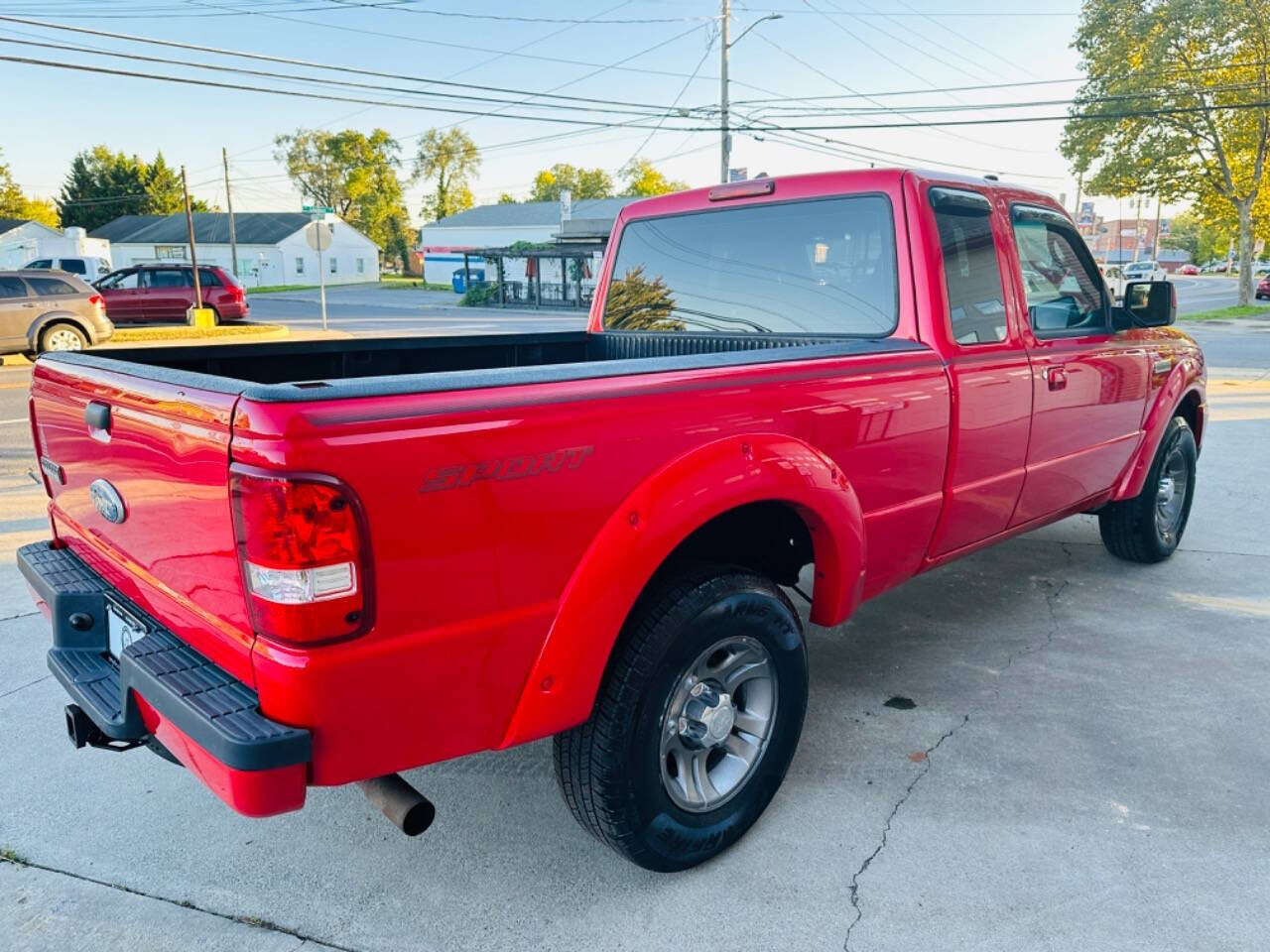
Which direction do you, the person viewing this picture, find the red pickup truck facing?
facing away from the viewer and to the right of the viewer

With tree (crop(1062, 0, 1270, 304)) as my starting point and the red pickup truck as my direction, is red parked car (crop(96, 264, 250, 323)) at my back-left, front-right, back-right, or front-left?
front-right

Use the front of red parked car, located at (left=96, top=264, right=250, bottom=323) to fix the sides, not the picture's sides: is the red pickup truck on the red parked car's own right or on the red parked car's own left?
on the red parked car's own left

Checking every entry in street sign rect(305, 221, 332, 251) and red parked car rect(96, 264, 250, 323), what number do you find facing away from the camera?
1

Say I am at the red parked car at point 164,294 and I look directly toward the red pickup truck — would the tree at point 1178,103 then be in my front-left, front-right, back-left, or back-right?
front-left

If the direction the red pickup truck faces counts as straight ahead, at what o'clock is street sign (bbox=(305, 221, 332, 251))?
The street sign is roughly at 10 o'clock from the red pickup truck.

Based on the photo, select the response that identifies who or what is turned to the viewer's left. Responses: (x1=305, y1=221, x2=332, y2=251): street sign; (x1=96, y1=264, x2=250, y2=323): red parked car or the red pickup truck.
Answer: the red parked car

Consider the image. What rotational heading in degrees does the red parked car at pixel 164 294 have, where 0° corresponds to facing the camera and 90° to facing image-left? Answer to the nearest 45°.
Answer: approximately 90°

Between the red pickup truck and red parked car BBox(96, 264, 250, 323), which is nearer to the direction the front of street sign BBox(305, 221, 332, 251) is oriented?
the red parked car

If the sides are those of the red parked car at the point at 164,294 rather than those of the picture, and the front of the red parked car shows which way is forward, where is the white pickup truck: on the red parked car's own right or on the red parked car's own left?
on the red parked car's own right

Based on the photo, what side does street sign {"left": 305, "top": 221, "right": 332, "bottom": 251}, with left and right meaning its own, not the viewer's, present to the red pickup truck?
back

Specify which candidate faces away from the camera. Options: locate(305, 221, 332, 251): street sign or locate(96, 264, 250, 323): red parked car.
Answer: the street sign

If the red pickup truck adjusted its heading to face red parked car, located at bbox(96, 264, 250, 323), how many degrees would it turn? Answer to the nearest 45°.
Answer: approximately 90° to its left

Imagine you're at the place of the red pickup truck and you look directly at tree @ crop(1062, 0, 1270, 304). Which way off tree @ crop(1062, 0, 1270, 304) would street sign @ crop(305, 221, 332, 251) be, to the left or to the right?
left

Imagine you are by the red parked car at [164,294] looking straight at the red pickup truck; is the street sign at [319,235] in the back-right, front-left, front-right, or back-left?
front-left

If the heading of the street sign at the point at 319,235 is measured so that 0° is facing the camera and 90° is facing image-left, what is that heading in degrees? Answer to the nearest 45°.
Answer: approximately 180°
